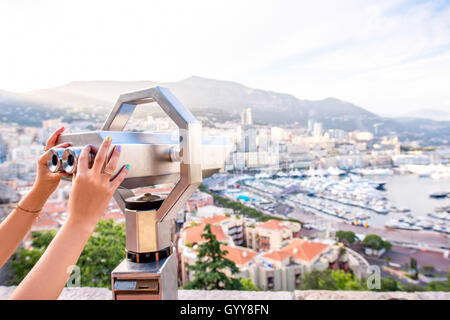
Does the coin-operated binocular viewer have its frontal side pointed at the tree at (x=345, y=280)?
yes

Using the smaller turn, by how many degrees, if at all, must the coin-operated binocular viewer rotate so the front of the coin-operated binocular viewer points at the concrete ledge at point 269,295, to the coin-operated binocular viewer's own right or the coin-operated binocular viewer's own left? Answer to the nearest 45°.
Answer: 0° — it already faces it

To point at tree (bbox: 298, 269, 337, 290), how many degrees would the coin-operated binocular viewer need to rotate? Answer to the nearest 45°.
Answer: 0° — it already faces it

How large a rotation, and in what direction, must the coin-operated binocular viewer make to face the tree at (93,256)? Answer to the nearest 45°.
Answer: approximately 45° to its left

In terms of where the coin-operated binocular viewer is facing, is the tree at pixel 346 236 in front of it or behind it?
in front

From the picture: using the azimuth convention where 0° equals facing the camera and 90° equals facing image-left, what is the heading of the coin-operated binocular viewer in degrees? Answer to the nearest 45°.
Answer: approximately 225°
